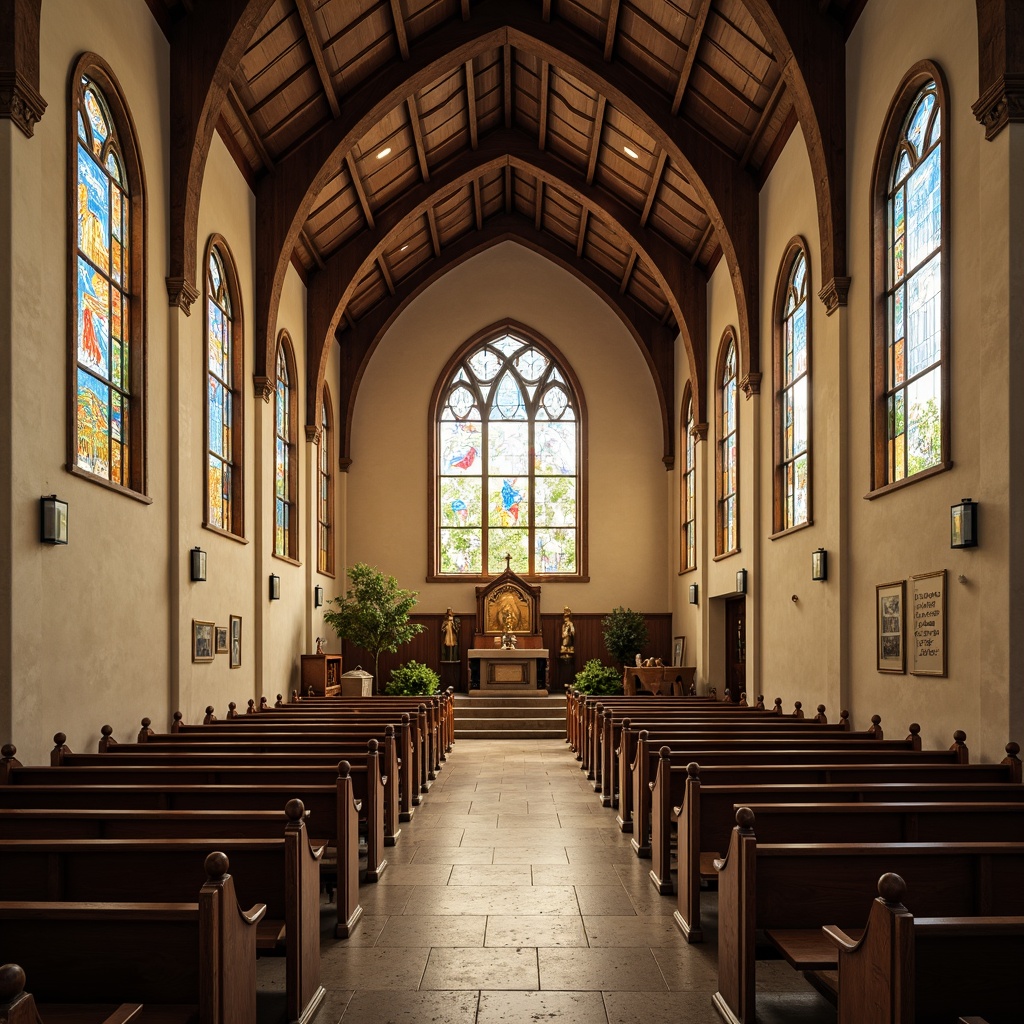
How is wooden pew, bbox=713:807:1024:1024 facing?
away from the camera

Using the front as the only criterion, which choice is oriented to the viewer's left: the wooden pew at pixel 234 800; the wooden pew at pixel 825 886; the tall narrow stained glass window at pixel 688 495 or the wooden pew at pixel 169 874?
the tall narrow stained glass window

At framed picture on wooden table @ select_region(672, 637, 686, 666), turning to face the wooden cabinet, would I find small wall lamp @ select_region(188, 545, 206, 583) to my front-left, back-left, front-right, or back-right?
front-left

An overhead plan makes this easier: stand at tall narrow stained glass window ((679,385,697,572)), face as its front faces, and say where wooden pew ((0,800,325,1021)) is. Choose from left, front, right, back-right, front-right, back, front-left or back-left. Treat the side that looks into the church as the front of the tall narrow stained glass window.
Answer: left

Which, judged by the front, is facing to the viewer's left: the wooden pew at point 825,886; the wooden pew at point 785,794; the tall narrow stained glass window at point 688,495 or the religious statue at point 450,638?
the tall narrow stained glass window

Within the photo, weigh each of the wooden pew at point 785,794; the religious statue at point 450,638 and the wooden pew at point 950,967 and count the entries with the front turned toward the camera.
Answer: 1

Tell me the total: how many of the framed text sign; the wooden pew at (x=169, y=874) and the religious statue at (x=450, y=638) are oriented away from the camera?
1

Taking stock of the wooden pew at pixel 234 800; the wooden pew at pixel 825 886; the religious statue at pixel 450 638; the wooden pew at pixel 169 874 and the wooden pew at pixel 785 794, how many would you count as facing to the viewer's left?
0

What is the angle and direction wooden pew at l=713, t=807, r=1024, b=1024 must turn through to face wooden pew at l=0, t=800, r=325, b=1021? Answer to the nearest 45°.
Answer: approximately 90° to its left

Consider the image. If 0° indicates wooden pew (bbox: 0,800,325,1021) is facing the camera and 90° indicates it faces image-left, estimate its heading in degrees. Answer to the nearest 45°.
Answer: approximately 180°

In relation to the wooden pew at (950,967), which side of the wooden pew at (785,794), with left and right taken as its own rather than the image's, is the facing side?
back

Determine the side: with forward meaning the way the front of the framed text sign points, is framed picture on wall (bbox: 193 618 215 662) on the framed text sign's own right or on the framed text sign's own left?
on the framed text sign's own right

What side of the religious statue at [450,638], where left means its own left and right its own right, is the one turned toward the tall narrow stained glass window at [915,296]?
front

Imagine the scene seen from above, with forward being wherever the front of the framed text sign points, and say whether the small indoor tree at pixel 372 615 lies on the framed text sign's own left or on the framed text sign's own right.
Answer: on the framed text sign's own right

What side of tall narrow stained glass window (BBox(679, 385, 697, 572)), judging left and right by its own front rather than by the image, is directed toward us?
left
